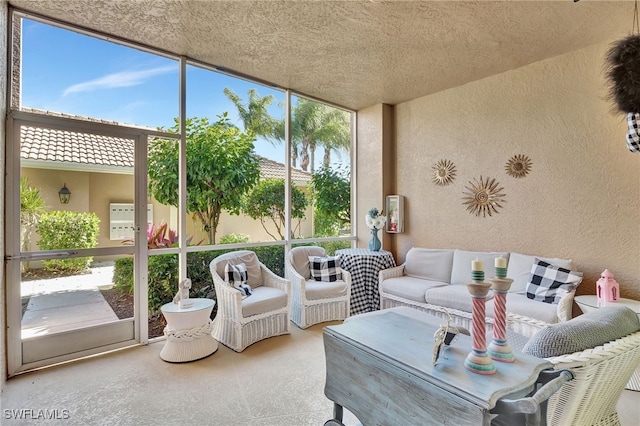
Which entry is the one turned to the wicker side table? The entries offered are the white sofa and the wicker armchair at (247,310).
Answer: the white sofa

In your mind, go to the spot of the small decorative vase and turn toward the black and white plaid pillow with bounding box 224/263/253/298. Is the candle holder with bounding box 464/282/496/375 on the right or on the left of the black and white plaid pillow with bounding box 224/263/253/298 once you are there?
left

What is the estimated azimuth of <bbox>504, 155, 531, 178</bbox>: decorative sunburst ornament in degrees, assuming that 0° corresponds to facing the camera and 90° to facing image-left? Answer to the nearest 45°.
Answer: approximately 0°

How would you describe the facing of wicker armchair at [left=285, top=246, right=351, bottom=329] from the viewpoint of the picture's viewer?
facing the viewer and to the right of the viewer

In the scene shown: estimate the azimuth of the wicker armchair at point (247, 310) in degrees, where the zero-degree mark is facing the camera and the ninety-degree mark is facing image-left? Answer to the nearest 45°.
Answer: approximately 315°

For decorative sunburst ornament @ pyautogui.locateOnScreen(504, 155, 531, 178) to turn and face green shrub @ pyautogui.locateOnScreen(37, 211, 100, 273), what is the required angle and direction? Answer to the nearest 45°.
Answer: approximately 45° to its right

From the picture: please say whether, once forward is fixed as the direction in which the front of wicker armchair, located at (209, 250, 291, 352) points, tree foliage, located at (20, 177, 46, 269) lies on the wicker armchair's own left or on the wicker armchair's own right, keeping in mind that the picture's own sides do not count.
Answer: on the wicker armchair's own right

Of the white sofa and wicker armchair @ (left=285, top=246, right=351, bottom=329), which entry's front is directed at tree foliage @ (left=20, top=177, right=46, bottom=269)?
the white sofa

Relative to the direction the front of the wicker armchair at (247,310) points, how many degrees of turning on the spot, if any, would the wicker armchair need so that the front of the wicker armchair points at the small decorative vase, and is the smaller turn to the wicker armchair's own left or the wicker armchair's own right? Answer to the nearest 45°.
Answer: approximately 90° to the wicker armchair's own left

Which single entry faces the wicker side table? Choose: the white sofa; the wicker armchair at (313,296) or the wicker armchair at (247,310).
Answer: the white sofa

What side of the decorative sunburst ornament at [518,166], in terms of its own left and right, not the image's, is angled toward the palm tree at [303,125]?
right

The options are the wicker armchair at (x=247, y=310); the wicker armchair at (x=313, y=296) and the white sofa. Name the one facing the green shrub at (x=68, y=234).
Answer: the white sofa

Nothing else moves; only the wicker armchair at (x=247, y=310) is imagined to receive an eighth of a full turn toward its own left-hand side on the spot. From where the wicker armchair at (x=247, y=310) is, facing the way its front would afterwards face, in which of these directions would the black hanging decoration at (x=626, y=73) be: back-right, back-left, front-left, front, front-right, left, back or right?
front-right
